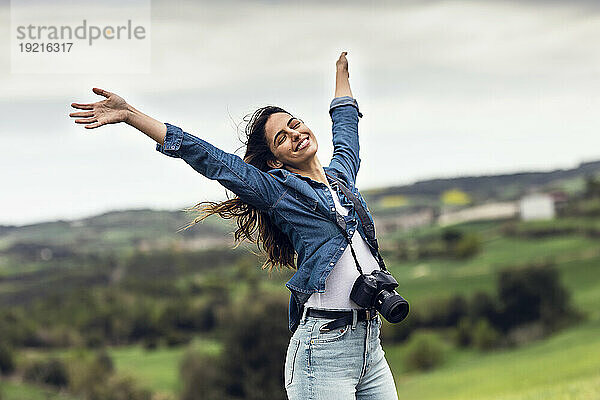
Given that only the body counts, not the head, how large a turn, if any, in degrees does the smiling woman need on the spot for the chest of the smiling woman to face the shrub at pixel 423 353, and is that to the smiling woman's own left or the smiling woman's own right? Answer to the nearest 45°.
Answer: approximately 135° to the smiling woman's own left

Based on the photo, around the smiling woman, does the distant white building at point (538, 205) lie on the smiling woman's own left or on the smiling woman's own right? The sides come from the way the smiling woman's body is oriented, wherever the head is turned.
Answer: on the smiling woman's own left

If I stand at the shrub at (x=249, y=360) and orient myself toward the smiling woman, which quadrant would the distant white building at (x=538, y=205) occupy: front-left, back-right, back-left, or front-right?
back-left

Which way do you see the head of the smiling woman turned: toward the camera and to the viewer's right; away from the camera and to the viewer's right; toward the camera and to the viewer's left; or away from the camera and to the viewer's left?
toward the camera and to the viewer's right

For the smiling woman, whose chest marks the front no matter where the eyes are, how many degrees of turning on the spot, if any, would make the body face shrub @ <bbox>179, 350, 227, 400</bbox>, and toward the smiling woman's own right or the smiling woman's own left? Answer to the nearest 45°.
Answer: approximately 135° to the smiling woman's own left

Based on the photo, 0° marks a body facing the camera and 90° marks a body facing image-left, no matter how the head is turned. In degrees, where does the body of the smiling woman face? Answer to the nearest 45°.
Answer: approximately 315°

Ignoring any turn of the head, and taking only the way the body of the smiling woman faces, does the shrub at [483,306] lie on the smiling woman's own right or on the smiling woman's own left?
on the smiling woman's own left

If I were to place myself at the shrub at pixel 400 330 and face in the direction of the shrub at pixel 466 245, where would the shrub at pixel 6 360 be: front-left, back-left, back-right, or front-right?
back-left
